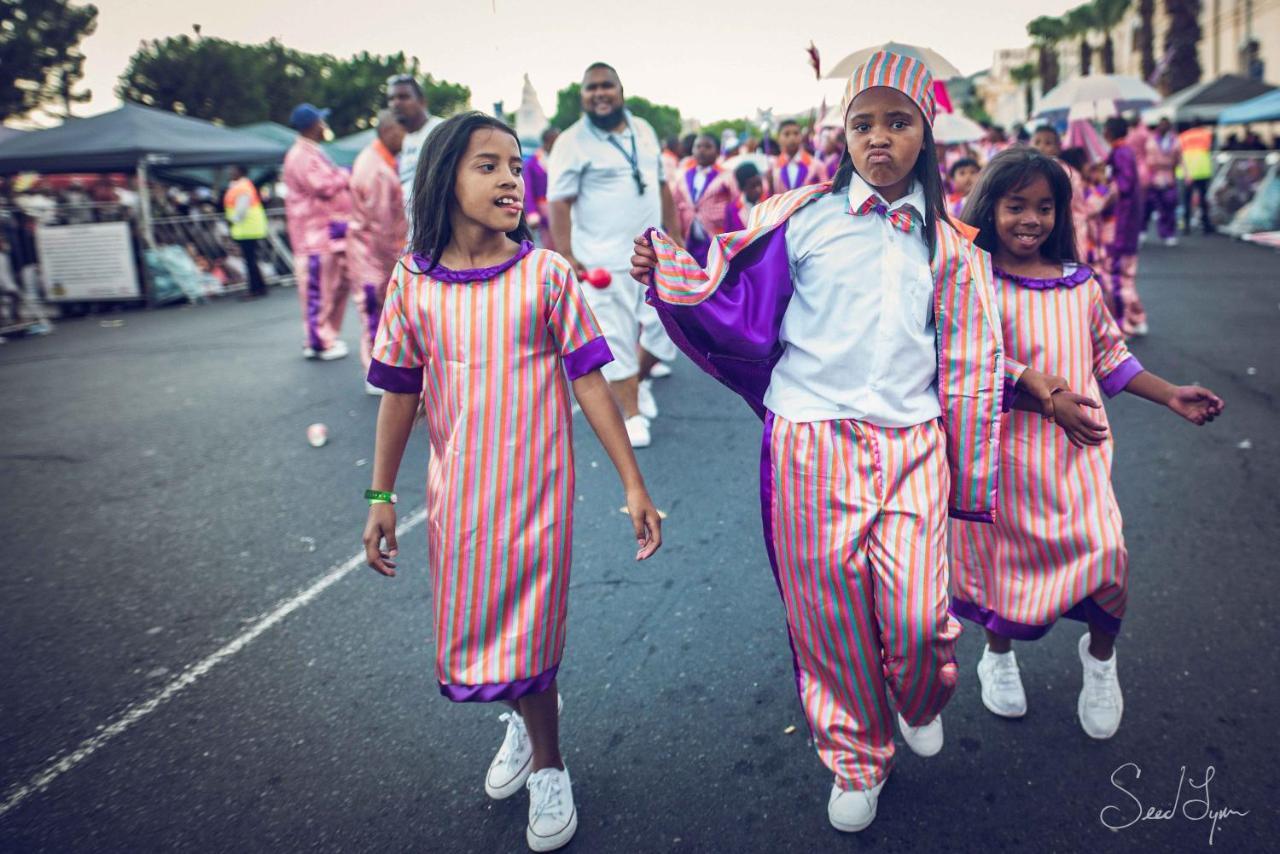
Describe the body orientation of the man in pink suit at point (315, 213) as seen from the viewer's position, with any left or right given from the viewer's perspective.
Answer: facing to the right of the viewer

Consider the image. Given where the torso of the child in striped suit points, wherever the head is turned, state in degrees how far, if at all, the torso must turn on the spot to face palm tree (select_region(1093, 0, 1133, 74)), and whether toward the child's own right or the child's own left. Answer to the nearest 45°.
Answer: approximately 180°

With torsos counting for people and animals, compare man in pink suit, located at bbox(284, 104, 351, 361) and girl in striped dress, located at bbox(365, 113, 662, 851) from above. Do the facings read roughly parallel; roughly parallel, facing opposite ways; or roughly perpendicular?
roughly perpendicular

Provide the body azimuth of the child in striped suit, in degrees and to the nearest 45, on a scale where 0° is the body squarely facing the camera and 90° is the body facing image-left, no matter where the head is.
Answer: approximately 0°

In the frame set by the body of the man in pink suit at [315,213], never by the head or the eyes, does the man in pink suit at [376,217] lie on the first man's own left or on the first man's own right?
on the first man's own right

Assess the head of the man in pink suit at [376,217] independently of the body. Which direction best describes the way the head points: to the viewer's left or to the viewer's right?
to the viewer's left

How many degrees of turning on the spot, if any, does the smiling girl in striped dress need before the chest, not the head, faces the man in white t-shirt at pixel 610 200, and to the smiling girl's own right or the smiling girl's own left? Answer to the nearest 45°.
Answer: approximately 135° to the smiling girl's own right

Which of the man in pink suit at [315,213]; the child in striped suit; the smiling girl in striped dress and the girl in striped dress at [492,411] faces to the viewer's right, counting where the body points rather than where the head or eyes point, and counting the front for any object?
the man in pink suit

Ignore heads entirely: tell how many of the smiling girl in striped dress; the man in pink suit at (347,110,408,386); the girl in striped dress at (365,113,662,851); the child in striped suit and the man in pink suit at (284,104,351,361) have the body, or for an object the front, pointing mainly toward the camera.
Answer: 3
